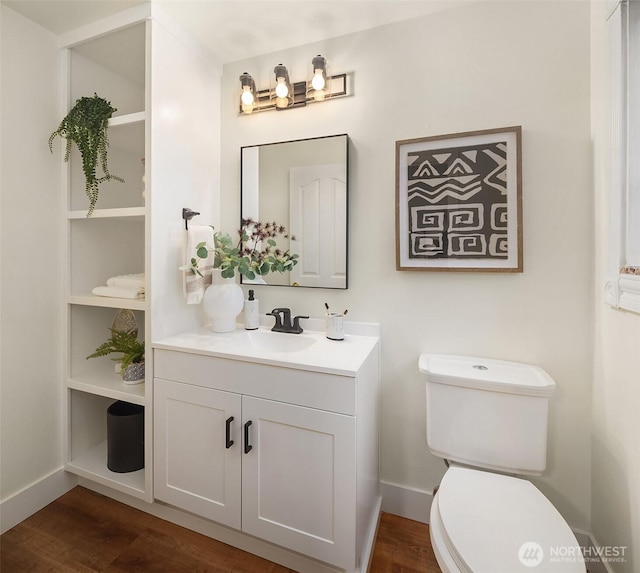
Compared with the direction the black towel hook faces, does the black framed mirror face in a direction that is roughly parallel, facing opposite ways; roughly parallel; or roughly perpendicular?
roughly perpendicular

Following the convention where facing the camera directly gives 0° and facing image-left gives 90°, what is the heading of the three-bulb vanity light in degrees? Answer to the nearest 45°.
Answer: approximately 45°

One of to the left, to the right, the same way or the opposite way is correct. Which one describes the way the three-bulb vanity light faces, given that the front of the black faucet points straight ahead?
the same way

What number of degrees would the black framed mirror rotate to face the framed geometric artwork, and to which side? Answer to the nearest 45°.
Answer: approximately 90° to its left

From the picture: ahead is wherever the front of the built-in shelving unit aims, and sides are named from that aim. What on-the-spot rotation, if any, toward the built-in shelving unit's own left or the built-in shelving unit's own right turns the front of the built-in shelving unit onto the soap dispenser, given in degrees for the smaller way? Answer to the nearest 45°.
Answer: approximately 90° to the built-in shelving unit's own left

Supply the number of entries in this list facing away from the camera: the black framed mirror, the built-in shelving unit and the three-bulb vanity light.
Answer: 0

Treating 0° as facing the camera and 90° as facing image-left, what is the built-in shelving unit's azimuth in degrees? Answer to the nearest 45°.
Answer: approximately 45°

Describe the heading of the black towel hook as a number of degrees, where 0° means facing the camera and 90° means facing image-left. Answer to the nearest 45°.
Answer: approximately 315°

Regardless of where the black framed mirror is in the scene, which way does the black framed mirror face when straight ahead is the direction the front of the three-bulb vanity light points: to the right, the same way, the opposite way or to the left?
the same way

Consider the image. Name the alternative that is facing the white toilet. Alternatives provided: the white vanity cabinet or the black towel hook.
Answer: the black towel hook

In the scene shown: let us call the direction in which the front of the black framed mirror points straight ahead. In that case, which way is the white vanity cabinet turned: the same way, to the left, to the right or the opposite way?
the same way

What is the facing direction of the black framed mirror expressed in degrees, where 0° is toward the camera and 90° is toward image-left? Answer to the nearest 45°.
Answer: approximately 45°

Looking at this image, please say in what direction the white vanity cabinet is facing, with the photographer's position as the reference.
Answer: facing the viewer and to the left of the viewer

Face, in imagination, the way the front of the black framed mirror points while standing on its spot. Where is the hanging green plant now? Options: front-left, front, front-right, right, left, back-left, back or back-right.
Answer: front-right

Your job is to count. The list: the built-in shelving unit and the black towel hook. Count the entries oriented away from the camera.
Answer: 0
